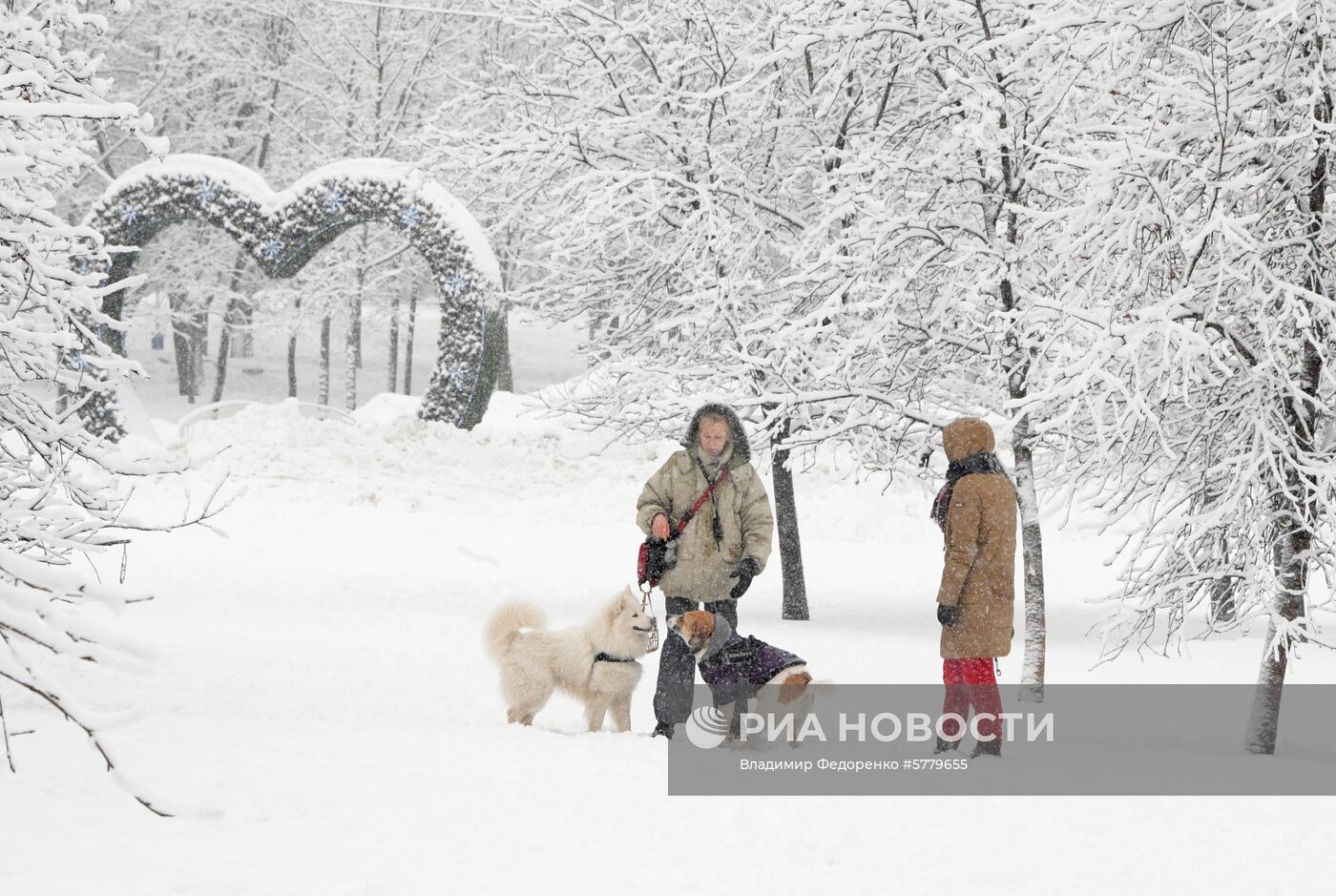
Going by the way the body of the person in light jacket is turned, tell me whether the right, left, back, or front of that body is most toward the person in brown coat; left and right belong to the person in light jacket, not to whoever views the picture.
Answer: left

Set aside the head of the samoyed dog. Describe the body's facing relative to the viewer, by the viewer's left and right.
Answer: facing to the right of the viewer

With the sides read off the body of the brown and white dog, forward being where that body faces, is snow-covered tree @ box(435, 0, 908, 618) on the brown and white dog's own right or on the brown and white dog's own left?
on the brown and white dog's own right

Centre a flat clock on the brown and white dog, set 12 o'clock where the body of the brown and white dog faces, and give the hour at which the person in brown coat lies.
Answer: The person in brown coat is roughly at 6 o'clock from the brown and white dog.

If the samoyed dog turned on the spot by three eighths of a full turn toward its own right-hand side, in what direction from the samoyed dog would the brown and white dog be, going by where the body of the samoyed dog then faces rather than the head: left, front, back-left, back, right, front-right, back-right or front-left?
left

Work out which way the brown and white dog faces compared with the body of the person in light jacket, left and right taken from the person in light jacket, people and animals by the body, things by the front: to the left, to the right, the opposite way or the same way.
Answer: to the right

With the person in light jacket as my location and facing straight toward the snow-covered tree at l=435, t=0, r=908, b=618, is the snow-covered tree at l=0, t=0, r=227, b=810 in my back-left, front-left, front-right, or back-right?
back-left

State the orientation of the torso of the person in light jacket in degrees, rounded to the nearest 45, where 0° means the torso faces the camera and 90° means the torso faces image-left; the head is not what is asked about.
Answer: approximately 0°

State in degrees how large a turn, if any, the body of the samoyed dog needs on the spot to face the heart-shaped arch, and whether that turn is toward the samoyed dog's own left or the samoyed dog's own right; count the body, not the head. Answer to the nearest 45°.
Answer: approximately 90° to the samoyed dog's own left

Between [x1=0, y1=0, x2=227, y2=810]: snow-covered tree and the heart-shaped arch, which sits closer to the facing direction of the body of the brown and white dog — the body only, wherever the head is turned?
the snow-covered tree

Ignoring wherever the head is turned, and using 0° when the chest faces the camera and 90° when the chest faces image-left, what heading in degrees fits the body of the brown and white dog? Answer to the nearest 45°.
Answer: approximately 90°

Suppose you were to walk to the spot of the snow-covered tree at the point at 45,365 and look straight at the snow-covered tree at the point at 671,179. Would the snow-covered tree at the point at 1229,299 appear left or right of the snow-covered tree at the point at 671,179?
right
